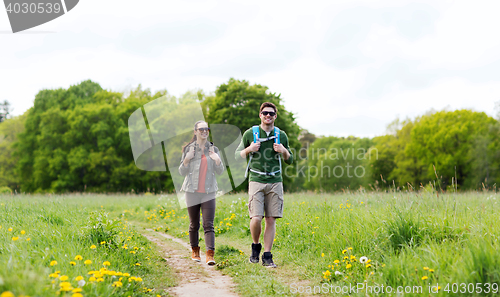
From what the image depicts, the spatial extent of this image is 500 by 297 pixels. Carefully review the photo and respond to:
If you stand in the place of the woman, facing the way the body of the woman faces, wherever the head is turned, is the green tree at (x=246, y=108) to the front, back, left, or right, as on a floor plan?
back

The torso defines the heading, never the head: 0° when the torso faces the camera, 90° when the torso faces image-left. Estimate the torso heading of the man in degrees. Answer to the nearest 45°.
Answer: approximately 0°

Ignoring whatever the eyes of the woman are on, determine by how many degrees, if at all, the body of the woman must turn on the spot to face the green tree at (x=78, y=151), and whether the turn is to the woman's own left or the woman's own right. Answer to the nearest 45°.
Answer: approximately 180°

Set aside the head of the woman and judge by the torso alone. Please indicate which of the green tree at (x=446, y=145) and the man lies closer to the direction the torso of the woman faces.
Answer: the man

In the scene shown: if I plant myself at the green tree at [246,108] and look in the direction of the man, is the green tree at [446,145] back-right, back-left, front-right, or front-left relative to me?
back-left

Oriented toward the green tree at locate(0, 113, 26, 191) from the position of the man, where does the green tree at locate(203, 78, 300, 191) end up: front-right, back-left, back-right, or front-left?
front-right

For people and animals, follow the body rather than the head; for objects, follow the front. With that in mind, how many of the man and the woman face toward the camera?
2

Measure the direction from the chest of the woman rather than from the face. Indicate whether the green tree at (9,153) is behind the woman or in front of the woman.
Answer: behind

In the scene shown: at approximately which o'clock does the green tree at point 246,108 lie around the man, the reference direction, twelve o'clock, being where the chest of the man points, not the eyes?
The green tree is roughly at 6 o'clock from the man.

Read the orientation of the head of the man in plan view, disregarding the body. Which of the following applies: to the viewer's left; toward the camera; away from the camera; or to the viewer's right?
toward the camera

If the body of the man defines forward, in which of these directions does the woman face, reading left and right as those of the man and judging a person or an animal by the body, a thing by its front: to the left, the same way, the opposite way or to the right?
the same way

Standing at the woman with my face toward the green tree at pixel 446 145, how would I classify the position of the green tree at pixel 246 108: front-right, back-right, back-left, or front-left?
front-left

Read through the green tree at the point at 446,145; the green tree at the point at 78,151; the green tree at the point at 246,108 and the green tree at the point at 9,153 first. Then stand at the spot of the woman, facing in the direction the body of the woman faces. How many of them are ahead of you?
0

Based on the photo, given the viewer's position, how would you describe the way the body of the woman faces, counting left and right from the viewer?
facing the viewer
